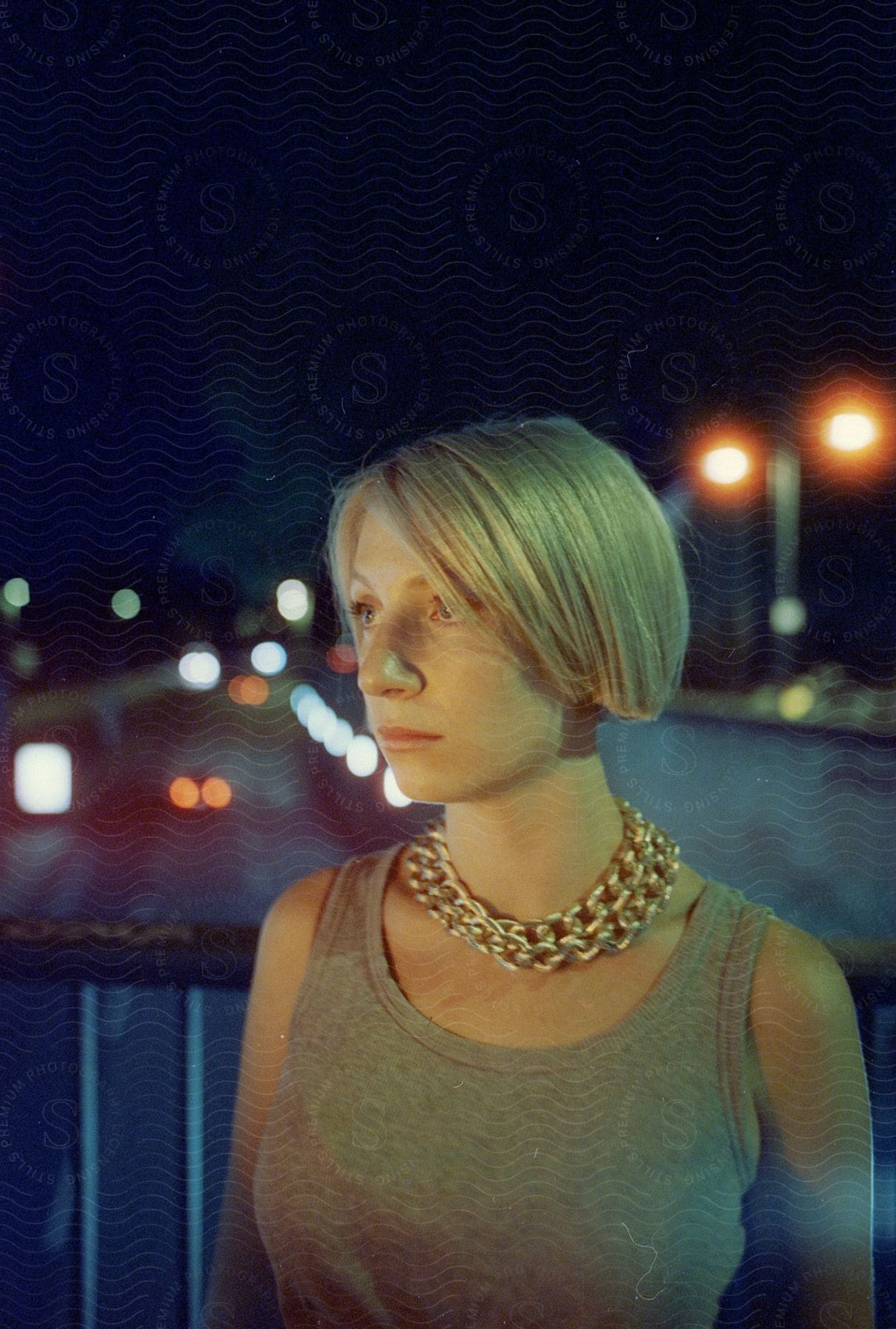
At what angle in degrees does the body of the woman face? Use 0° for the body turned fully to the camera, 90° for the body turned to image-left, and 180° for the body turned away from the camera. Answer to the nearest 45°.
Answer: approximately 0°
